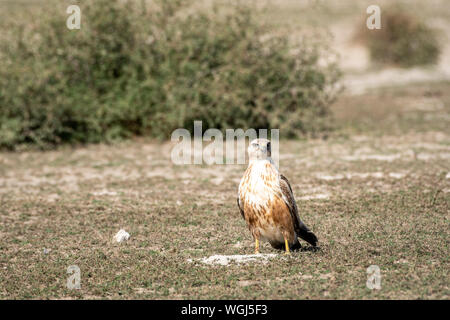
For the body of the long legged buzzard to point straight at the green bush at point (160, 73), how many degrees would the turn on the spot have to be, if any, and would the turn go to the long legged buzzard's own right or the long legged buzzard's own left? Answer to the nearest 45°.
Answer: approximately 135° to the long legged buzzard's own right

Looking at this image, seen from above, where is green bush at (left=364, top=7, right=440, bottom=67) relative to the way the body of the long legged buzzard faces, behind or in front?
behind

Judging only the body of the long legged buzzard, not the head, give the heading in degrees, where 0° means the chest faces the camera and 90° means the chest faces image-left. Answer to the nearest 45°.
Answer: approximately 45°

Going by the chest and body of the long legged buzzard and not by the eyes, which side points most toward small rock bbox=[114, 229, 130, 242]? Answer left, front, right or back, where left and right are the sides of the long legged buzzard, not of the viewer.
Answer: right

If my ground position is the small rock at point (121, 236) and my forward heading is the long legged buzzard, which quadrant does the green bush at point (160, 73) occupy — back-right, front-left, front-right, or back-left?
back-left

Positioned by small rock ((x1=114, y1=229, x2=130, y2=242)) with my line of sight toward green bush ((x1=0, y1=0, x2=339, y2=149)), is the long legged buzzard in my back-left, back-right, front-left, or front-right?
back-right

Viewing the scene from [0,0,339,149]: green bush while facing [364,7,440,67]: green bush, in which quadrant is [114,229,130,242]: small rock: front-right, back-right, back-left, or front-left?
back-right

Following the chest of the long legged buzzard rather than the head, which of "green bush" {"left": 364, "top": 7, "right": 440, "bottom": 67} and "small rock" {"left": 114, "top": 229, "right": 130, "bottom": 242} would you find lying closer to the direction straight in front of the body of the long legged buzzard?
the small rock

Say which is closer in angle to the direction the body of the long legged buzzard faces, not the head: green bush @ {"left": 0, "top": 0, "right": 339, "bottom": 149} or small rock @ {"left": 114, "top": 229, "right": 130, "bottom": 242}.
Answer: the small rock
